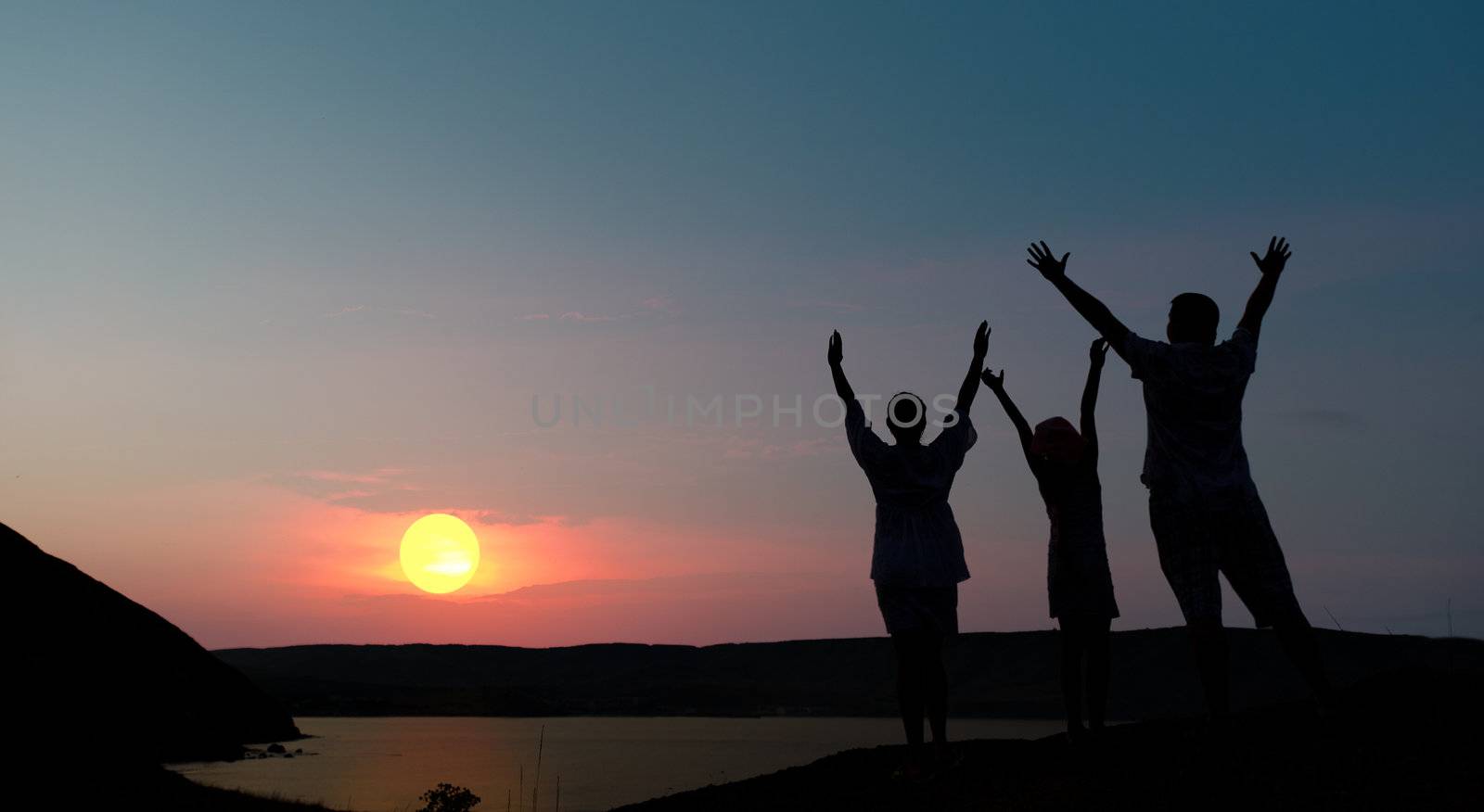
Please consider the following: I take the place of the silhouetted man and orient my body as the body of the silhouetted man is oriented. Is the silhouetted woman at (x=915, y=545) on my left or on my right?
on my left

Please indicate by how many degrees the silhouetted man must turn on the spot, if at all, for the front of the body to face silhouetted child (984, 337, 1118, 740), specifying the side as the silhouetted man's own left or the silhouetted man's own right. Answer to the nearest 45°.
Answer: approximately 45° to the silhouetted man's own left

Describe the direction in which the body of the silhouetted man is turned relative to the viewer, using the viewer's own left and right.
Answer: facing away from the viewer
